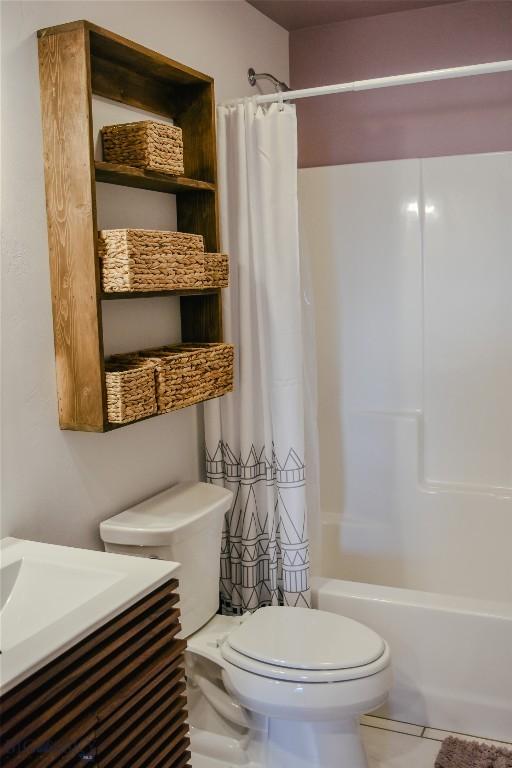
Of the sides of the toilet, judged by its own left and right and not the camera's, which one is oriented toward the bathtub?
left

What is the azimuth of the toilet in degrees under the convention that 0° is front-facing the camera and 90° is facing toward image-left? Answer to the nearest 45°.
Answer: approximately 315°

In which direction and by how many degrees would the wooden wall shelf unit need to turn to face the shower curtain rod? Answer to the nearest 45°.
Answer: approximately 90° to its left

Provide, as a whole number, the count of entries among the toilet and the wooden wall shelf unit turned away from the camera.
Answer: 0

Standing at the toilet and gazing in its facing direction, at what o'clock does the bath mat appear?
The bath mat is roughly at 10 o'clock from the toilet.

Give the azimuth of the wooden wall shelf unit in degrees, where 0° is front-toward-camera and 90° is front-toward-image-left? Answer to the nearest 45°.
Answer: approximately 315°
